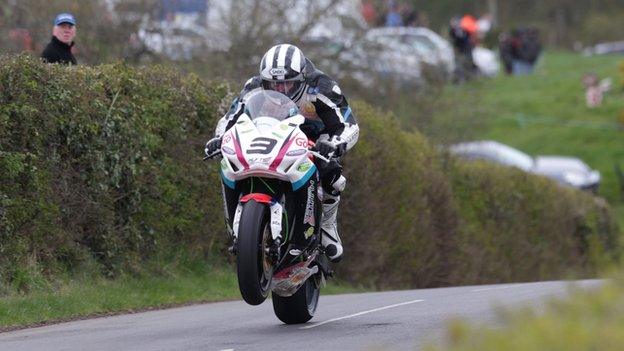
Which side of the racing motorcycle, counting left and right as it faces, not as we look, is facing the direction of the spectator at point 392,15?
back

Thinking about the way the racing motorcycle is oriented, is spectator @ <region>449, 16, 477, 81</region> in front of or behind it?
behind

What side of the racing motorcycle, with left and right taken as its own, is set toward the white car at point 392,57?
back

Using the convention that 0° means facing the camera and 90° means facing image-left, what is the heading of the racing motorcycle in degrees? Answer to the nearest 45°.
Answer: approximately 0°
